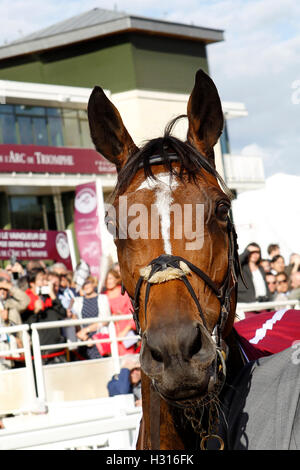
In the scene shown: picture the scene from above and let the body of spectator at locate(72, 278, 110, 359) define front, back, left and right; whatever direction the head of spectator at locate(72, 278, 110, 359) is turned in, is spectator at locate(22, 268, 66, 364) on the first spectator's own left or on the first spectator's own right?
on the first spectator's own right

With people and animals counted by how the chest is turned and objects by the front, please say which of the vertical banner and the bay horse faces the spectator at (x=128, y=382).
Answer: the vertical banner

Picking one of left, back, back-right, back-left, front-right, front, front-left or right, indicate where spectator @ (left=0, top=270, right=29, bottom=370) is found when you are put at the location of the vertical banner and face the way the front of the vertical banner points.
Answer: front

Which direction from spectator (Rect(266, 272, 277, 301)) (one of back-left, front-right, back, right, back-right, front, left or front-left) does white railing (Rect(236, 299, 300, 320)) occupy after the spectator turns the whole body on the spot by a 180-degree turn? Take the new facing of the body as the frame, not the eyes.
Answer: back

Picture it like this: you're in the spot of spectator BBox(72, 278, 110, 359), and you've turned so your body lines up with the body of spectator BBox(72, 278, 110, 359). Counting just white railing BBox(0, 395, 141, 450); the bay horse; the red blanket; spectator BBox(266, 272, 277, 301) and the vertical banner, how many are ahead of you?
3

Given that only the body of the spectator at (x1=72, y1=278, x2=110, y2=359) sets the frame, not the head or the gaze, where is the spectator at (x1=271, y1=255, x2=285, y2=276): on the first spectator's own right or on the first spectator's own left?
on the first spectator's own left

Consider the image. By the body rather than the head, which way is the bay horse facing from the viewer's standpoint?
toward the camera

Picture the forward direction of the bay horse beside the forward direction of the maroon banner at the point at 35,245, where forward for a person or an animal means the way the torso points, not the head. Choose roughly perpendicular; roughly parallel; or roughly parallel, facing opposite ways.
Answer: roughly parallel

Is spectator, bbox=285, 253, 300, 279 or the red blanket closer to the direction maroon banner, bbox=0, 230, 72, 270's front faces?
the red blanket

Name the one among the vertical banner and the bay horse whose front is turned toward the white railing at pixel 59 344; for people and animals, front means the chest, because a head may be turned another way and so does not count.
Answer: the vertical banner

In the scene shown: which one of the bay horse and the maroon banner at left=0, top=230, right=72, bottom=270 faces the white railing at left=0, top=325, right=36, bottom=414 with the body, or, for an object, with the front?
the maroon banner

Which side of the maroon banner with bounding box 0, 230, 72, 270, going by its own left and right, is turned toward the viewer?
front

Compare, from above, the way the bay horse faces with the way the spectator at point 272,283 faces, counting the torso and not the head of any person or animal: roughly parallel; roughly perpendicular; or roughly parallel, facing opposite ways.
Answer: roughly parallel

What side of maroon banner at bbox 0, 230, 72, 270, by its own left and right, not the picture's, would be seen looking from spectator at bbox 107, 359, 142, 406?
front

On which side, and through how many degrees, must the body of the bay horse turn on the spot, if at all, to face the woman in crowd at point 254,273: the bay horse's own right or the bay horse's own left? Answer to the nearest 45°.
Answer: approximately 180°

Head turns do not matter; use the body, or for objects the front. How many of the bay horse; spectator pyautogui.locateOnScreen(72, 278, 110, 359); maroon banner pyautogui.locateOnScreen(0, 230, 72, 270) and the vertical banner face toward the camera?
4

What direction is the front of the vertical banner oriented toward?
toward the camera

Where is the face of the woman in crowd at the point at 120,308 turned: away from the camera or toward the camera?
toward the camera
